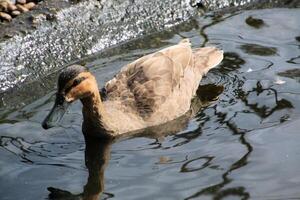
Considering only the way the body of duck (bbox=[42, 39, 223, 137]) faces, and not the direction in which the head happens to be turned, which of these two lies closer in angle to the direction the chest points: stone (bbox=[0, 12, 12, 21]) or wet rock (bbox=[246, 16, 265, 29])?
the stone

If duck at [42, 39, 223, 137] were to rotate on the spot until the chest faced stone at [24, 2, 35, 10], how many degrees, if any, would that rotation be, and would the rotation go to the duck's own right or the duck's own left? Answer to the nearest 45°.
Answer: approximately 90° to the duck's own right

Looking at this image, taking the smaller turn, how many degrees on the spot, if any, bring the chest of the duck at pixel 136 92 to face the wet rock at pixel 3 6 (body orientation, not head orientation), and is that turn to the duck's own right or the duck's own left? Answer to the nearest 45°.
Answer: approximately 90° to the duck's own right

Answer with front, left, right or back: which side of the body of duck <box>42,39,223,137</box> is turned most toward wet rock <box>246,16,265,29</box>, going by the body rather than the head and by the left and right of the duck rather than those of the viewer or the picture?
back

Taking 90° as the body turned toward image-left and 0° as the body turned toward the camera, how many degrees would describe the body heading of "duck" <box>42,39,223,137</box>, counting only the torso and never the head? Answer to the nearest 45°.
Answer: approximately 45°

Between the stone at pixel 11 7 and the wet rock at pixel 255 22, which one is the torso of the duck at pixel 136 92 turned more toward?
the stone

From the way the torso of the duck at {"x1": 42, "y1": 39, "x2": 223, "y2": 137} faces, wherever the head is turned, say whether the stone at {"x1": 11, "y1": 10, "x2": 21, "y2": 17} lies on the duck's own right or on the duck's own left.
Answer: on the duck's own right

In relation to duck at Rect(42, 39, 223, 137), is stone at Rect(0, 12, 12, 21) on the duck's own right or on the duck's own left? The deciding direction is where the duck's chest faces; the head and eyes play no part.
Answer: on the duck's own right

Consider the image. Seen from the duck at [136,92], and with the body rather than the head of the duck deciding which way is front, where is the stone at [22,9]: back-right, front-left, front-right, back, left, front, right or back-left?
right
